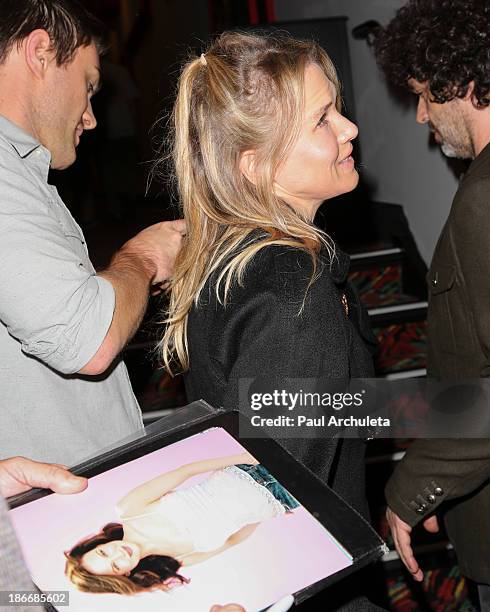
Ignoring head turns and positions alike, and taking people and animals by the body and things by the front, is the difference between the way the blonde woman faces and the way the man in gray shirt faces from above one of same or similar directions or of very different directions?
same or similar directions

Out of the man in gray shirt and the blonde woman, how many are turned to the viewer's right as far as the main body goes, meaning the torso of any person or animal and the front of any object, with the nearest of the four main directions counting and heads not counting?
2

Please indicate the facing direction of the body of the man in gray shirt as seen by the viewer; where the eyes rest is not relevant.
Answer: to the viewer's right

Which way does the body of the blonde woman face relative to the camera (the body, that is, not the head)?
to the viewer's right

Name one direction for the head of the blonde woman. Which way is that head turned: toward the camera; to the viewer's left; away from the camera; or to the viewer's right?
to the viewer's right

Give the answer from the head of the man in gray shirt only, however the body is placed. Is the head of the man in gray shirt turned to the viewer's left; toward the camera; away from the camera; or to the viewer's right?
to the viewer's right
